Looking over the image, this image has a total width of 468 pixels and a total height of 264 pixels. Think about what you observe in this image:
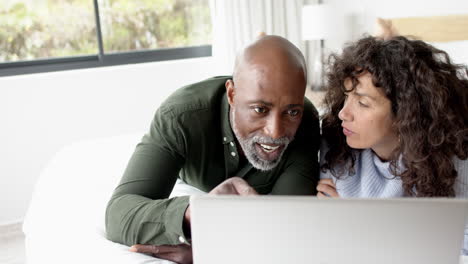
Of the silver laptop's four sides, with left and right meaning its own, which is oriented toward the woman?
front

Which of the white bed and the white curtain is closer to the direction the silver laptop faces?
the white curtain

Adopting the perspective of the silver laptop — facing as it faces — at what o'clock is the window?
The window is roughly at 11 o'clock from the silver laptop.

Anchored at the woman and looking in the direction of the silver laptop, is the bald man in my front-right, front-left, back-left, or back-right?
front-right

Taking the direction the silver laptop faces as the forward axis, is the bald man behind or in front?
in front

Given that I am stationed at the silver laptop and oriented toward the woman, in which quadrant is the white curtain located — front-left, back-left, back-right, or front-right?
front-left

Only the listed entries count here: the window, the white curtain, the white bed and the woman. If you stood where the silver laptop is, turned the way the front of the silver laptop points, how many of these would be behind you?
0

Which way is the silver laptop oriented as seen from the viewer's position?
away from the camera

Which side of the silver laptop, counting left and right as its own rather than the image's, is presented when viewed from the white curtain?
front

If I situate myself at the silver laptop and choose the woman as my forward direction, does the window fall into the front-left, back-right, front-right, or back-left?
front-left

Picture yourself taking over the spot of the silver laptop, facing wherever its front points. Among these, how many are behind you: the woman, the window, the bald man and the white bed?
0

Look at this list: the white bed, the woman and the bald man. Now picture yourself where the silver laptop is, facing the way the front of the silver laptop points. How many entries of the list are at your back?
0
